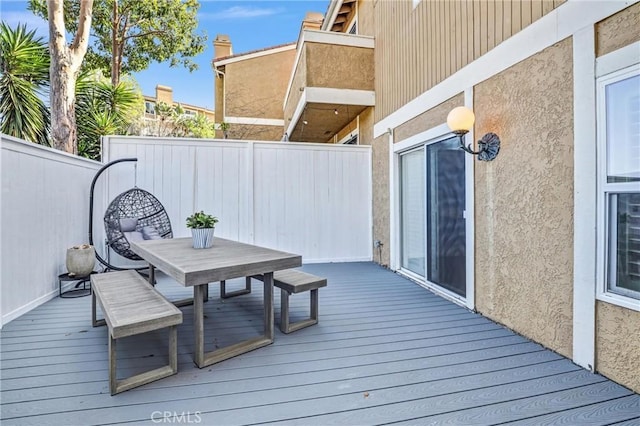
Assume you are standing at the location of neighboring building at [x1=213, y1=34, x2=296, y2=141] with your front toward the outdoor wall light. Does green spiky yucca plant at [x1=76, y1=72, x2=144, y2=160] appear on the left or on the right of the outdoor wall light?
right

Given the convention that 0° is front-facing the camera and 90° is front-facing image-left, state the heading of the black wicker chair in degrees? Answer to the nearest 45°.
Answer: approximately 315°

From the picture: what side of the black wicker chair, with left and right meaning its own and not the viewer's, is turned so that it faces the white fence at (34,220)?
right

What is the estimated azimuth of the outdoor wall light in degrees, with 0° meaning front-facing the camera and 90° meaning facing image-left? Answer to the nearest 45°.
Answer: approximately 45°

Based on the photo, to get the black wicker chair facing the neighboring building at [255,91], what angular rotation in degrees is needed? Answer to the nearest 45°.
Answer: approximately 90° to its left

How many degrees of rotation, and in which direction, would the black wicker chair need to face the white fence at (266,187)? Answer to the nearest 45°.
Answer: approximately 45° to its left

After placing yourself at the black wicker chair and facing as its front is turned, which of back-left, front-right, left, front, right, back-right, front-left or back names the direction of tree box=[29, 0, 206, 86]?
back-left

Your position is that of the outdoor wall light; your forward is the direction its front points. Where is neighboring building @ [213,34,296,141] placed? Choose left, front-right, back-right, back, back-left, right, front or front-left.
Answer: right

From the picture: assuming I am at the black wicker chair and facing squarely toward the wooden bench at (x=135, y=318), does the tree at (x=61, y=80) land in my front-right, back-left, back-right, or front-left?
back-right

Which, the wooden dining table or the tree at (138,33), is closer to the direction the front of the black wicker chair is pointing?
the wooden dining table

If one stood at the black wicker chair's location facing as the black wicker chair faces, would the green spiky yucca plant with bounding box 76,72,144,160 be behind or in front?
behind
